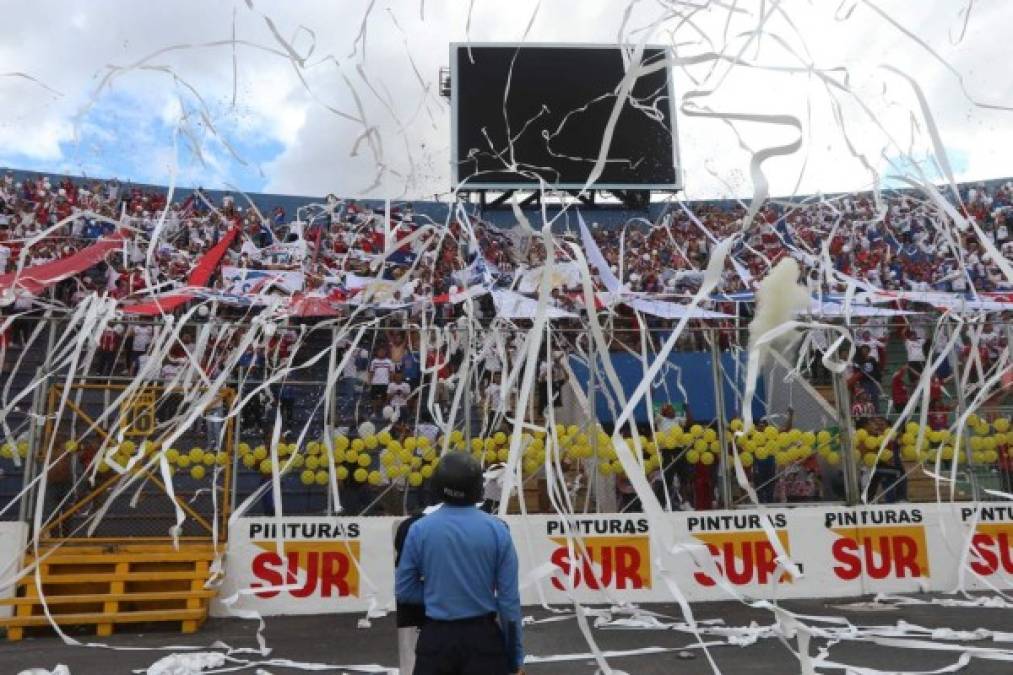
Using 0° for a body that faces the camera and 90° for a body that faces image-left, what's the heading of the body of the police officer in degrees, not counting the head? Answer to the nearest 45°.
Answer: approximately 180°

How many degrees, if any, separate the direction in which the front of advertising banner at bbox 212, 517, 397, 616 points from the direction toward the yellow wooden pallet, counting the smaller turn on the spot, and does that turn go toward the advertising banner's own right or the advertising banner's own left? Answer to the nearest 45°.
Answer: approximately 90° to the advertising banner's own right

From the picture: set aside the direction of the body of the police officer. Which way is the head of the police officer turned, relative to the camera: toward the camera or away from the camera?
away from the camera

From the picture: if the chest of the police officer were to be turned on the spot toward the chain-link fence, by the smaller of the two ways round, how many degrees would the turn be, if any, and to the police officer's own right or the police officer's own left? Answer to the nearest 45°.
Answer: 0° — they already face it

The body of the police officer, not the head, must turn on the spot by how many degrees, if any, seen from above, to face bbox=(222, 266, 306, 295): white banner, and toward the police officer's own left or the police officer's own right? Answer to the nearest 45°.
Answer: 0° — they already face it

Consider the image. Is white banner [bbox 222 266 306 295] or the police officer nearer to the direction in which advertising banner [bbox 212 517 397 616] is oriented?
the police officer

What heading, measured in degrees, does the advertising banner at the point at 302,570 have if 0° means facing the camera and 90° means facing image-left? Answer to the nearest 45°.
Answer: approximately 0°

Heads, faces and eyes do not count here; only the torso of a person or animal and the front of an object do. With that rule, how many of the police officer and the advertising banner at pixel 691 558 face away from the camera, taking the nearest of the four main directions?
1

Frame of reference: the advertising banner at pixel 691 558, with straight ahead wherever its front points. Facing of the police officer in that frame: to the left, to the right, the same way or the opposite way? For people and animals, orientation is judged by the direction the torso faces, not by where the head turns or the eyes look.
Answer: the opposite way
